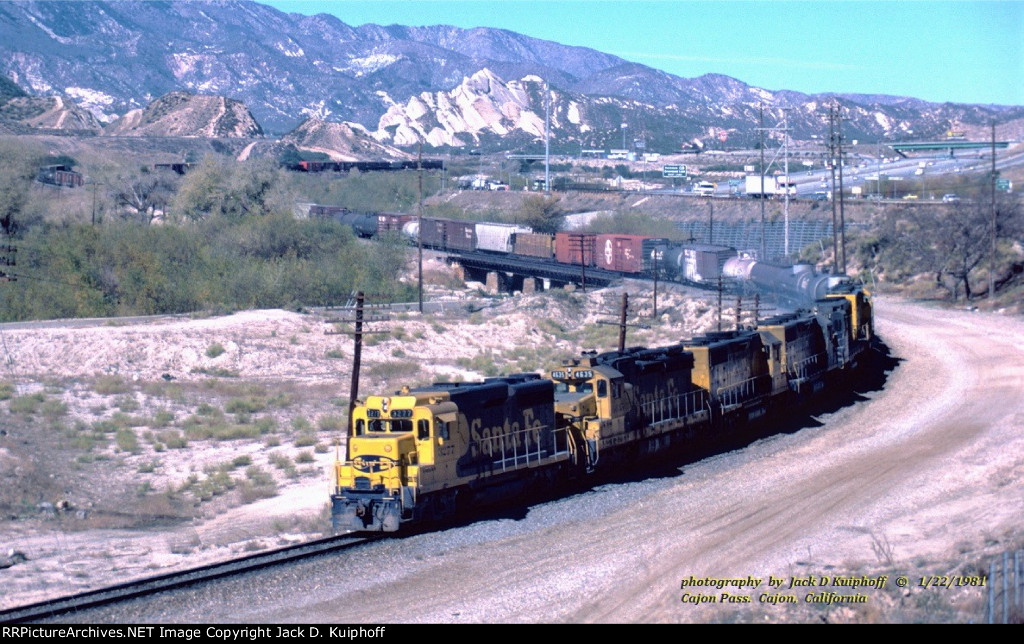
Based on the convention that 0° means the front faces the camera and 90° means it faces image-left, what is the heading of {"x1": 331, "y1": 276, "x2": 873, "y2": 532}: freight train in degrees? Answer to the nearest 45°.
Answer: approximately 45°

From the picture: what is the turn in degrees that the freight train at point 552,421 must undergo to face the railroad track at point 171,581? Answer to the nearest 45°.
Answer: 0° — it already faces it
